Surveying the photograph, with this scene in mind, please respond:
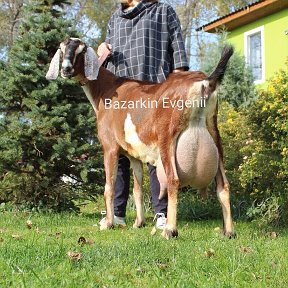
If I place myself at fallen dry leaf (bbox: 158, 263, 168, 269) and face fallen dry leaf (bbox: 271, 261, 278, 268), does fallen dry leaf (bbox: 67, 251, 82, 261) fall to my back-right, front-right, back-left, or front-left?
back-left

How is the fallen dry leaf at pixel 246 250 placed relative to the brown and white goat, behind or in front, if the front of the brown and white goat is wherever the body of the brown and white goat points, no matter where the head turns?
behind

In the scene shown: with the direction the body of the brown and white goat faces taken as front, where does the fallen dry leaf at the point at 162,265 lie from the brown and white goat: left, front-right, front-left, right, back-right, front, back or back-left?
back-left

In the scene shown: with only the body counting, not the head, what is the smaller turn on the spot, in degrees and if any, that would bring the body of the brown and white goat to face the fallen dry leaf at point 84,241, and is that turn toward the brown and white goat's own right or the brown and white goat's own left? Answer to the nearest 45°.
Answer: approximately 90° to the brown and white goat's own left

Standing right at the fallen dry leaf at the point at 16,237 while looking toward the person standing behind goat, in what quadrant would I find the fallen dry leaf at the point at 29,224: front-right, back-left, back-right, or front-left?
front-left

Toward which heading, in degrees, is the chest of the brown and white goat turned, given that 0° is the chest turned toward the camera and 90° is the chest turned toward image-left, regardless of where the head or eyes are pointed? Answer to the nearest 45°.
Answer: approximately 135°

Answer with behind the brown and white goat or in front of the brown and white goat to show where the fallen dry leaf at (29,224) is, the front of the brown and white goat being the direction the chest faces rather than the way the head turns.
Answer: in front

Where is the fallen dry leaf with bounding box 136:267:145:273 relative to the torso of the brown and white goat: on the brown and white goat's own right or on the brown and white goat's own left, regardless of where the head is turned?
on the brown and white goat's own left

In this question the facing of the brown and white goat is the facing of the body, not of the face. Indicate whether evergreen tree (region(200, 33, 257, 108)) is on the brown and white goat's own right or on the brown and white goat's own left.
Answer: on the brown and white goat's own right

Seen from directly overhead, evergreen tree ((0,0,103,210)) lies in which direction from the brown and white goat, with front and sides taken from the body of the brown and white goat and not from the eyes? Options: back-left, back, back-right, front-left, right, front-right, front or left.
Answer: front
